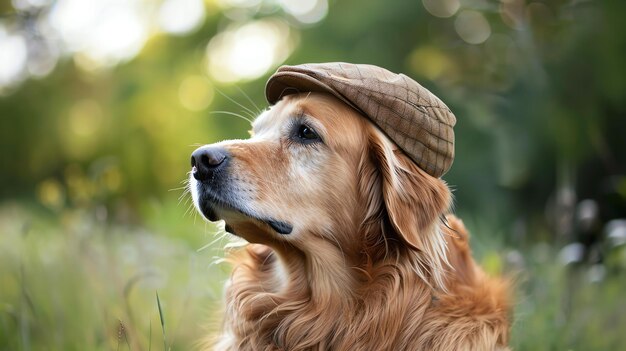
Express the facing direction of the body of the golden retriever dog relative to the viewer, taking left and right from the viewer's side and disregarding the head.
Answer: facing the viewer and to the left of the viewer
